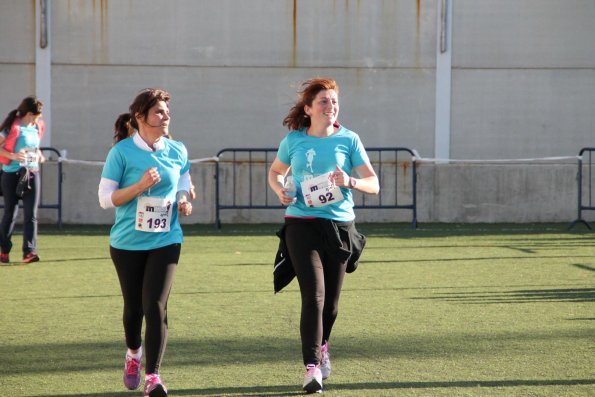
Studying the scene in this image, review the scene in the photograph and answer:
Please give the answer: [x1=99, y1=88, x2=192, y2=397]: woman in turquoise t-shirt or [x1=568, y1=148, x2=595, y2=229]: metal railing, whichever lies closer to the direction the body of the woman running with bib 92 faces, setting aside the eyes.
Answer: the woman in turquoise t-shirt

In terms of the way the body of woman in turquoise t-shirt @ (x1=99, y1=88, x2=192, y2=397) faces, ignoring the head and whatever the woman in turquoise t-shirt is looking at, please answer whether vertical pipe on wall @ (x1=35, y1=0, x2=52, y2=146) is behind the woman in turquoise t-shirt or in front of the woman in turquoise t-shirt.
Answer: behind

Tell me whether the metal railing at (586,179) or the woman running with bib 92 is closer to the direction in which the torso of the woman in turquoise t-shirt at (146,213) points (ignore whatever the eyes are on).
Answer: the woman running with bib 92

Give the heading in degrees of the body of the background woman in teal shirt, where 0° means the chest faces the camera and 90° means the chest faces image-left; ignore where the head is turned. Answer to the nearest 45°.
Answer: approximately 315°

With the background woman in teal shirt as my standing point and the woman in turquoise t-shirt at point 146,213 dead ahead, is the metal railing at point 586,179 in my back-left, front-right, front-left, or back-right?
back-left

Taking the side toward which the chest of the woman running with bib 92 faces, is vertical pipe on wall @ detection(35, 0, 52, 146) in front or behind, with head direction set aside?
behind

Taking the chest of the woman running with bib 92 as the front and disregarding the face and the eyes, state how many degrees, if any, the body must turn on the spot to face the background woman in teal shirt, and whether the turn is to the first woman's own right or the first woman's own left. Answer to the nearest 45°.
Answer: approximately 135° to the first woman's own right

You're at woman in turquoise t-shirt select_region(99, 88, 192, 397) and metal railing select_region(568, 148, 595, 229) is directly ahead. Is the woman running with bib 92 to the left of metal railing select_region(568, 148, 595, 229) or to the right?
right

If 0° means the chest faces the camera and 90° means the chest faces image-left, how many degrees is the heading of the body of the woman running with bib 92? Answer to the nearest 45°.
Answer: approximately 0°
